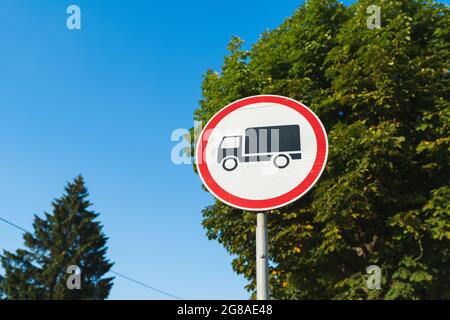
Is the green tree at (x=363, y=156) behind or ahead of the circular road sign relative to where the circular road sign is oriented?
behind

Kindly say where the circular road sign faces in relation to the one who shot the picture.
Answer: facing the viewer
